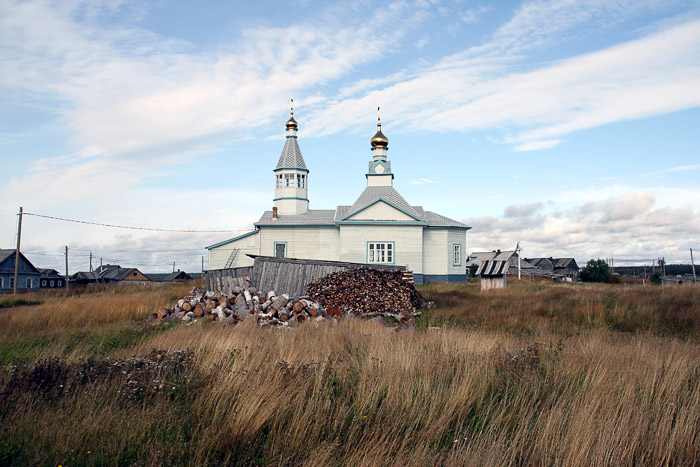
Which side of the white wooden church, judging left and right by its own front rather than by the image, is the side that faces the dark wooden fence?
left

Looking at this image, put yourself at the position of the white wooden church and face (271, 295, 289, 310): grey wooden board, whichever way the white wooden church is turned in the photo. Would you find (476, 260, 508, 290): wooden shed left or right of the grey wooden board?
left

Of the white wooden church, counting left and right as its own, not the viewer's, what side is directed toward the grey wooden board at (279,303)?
left

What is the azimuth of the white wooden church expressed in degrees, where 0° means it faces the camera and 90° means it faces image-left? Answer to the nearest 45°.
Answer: approximately 90°

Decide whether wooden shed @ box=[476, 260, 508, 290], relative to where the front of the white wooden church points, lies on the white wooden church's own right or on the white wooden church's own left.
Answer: on the white wooden church's own left

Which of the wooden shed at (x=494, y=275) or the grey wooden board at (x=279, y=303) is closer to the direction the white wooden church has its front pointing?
the grey wooden board
